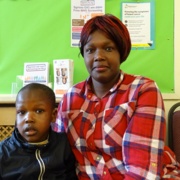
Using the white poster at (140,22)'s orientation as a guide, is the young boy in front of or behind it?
in front

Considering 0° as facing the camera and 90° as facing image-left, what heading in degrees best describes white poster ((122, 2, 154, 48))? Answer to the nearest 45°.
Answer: approximately 0°

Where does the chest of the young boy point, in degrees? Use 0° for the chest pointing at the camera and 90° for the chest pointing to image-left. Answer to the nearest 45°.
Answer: approximately 0°

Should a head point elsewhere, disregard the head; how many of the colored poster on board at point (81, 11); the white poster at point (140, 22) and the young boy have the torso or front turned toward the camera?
3

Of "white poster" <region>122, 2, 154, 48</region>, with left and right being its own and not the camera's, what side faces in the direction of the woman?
front
